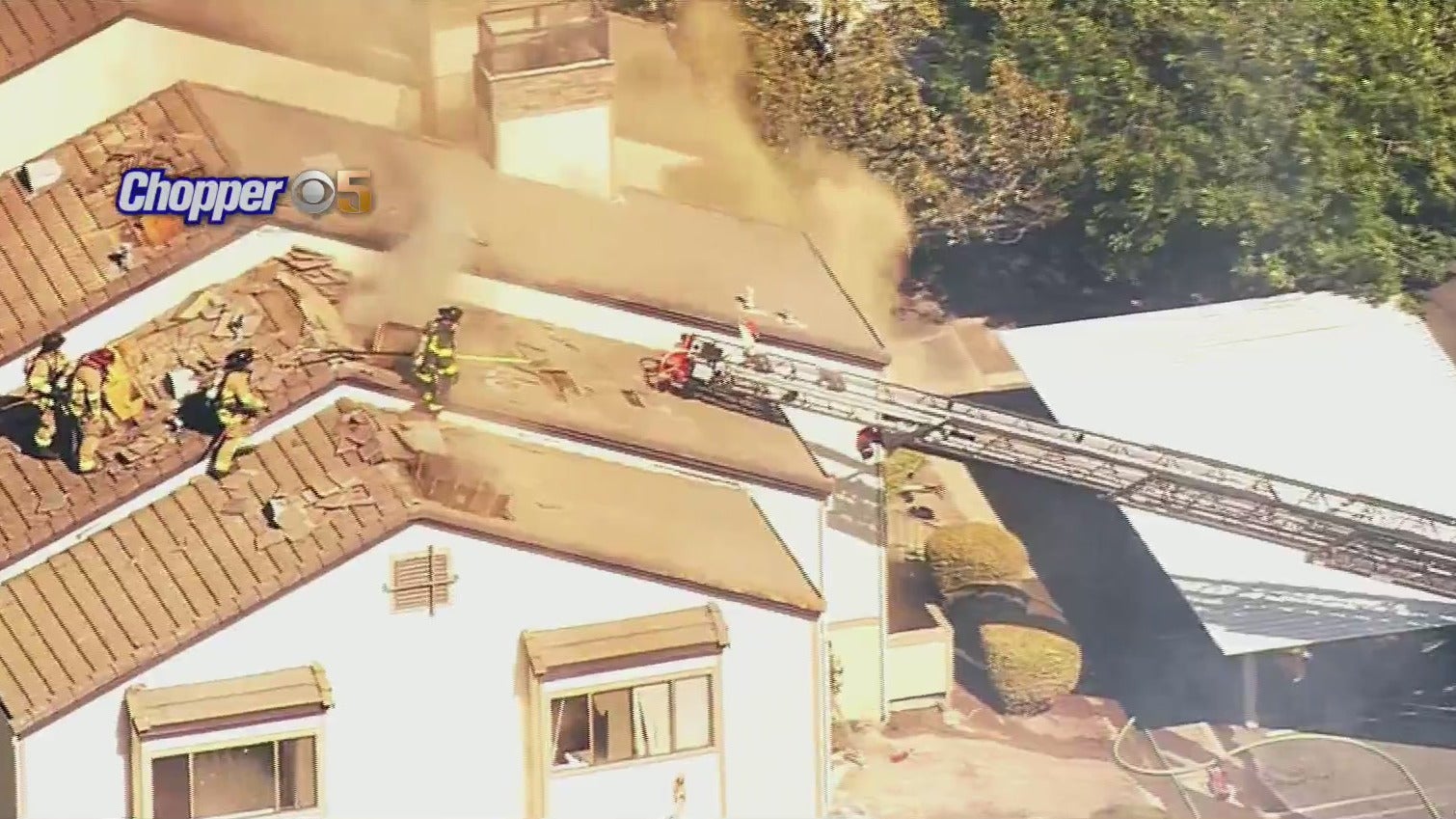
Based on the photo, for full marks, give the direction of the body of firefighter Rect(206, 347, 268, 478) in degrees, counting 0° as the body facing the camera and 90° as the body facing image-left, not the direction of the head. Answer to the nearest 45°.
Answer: approximately 270°

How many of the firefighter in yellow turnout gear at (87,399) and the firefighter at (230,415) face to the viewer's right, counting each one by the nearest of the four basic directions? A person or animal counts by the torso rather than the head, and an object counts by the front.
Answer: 2

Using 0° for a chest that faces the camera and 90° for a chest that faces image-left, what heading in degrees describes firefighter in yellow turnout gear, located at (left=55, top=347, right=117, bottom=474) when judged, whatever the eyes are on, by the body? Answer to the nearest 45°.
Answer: approximately 270°
